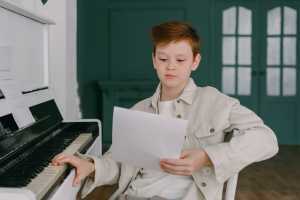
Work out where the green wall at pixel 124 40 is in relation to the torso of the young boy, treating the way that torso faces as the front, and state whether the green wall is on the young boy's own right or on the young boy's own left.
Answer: on the young boy's own right

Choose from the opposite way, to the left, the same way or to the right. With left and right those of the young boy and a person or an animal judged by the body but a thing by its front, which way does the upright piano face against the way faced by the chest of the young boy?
to the left

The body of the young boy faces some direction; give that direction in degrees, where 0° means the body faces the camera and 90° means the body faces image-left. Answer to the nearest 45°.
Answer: approximately 45°

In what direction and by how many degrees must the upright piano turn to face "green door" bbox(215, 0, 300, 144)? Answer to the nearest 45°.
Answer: approximately 90° to its left
